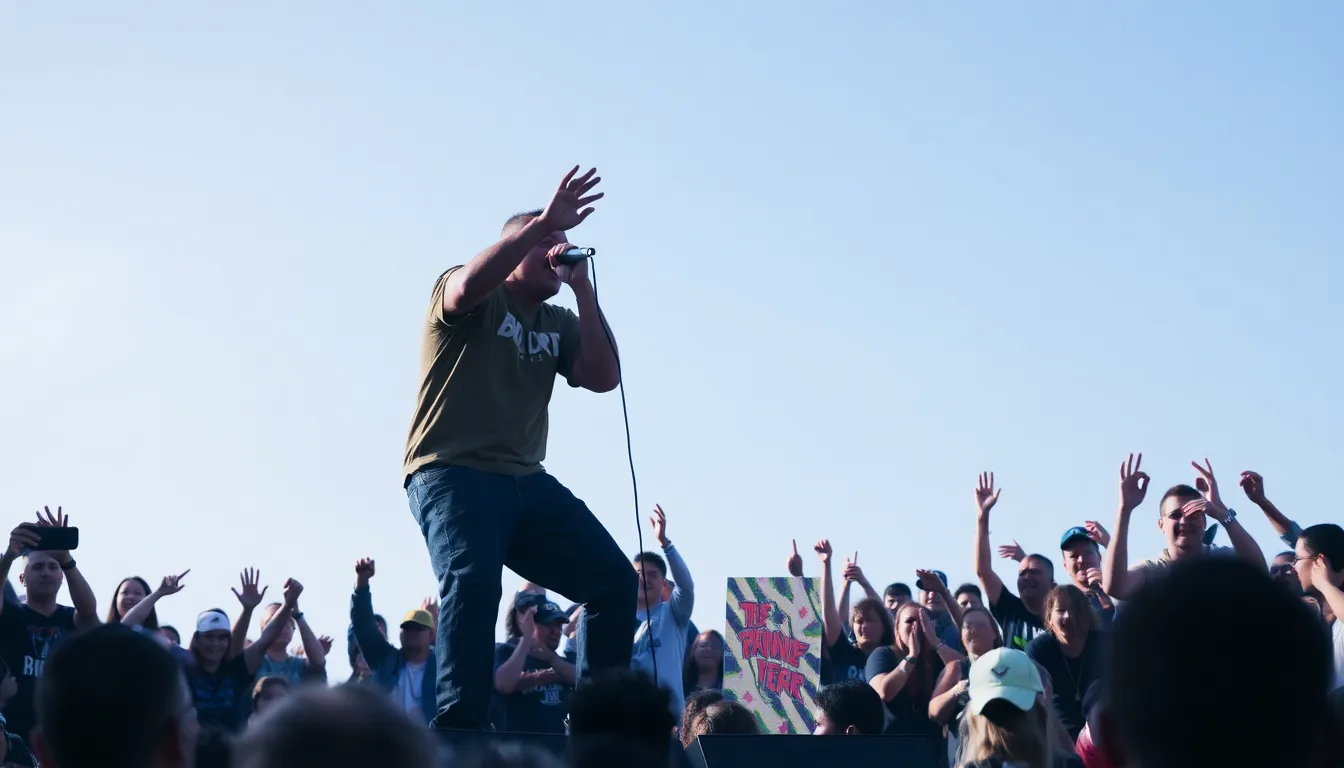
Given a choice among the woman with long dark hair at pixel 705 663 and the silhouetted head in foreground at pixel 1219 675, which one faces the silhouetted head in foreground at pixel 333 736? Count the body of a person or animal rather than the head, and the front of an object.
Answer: the woman with long dark hair

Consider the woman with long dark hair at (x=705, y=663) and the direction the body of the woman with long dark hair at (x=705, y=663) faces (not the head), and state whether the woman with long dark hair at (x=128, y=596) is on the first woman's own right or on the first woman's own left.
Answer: on the first woman's own right

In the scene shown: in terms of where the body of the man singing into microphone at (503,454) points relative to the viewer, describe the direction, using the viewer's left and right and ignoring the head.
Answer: facing the viewer and to the right of the viewer

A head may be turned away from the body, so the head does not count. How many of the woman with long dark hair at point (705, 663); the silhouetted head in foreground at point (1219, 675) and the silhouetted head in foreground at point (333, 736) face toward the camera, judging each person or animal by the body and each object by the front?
1

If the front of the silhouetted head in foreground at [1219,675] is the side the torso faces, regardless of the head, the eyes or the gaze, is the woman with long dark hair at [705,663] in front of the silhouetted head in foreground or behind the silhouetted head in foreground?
in front

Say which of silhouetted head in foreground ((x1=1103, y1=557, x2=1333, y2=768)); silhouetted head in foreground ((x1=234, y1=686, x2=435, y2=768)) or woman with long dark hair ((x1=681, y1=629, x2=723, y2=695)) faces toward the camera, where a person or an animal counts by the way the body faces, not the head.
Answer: the woman with long dark hair

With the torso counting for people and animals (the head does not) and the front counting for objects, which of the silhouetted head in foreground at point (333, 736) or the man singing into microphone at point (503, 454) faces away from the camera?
the silhouetted head in foreground

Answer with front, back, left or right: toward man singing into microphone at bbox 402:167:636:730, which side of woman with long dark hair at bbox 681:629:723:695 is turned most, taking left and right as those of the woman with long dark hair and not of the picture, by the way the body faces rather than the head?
front

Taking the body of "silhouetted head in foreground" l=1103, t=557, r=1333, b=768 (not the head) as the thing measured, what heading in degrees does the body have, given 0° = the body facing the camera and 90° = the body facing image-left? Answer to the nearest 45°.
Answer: approximately 180°

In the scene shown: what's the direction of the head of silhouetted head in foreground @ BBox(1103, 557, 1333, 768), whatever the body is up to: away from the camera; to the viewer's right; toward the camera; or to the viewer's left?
away from the camera

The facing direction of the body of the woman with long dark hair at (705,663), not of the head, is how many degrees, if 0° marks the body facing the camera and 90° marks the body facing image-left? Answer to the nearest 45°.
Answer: approximately 0°

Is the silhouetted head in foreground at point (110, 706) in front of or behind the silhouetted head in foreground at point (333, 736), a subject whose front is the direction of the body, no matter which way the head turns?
in front

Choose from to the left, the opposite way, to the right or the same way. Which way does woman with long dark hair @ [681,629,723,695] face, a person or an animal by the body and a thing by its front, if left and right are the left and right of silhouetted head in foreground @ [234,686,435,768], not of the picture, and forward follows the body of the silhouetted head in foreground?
the opposite way

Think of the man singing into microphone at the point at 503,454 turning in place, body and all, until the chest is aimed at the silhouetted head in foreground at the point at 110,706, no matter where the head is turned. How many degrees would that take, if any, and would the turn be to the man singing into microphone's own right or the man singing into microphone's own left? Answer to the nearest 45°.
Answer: approximately 45° to the man singing into microphone's own right

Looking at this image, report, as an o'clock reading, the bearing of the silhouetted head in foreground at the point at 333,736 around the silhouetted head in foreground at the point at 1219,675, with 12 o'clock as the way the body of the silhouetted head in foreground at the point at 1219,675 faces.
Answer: the silhouetted head in foreground at the point at 333,736 is roughly at 8 o'clock from the silhouetted head in foreground at the point at 1219,675.

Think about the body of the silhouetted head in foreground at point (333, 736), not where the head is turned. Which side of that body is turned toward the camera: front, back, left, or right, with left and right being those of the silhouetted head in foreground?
back

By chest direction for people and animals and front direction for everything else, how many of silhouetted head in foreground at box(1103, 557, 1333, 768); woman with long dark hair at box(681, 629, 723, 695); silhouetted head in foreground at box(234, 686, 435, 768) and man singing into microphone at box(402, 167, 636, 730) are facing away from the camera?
2
